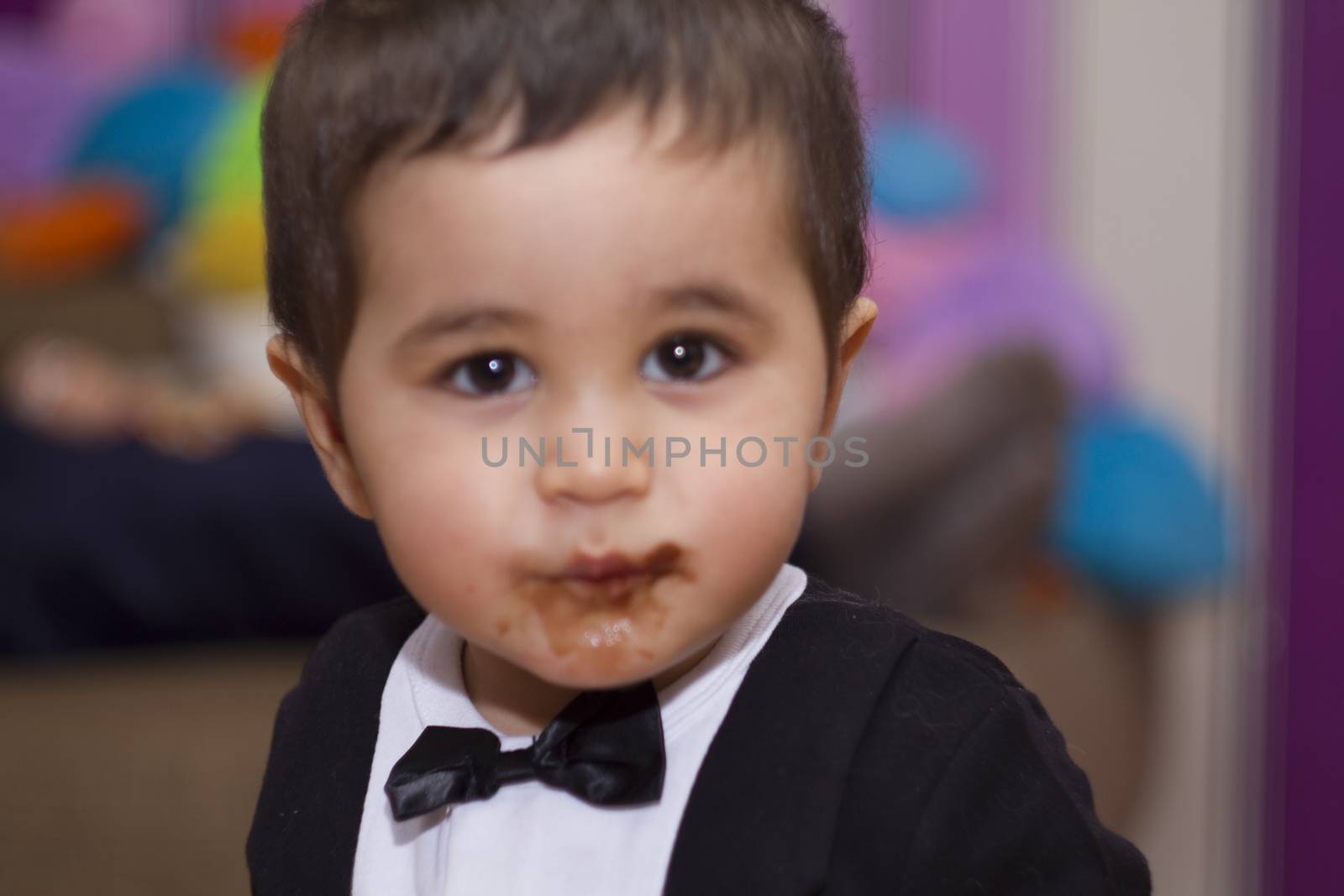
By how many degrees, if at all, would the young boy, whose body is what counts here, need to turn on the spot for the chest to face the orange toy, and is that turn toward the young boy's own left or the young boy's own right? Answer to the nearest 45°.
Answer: approximately 90° to the young boy's own right

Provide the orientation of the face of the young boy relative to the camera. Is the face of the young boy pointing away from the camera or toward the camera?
toward the camera
